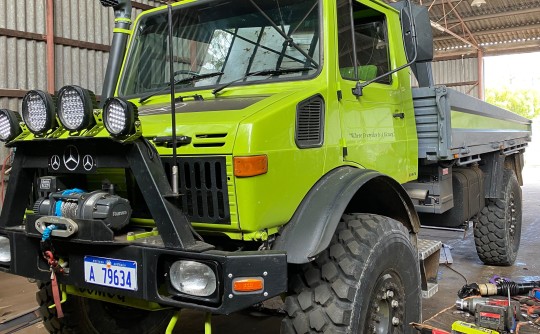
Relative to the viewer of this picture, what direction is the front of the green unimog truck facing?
facing the viewer and to the left of the viewer

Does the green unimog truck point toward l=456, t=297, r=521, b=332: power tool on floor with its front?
no
